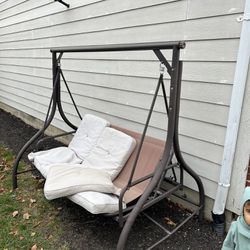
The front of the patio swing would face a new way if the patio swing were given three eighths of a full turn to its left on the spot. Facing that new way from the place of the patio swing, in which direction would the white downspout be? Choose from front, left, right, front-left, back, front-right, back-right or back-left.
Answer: front

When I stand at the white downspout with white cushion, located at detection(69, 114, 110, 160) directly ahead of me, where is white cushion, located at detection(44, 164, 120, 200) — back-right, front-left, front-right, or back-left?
front-left

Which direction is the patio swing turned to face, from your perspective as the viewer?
facing the viewer and to the left of the viewer
